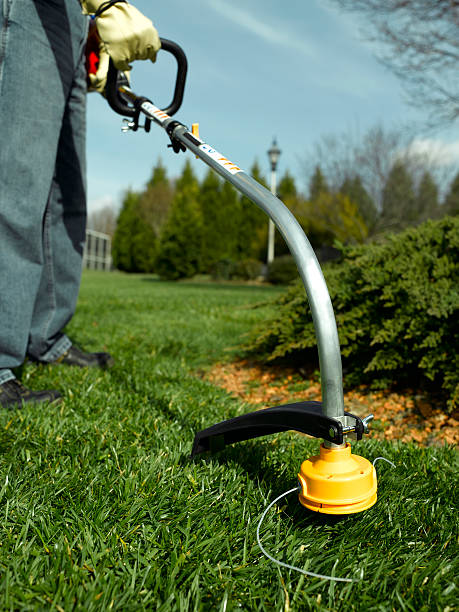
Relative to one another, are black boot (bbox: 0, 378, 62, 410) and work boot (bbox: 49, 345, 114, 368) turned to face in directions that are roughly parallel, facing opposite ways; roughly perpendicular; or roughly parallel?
roughly parallel

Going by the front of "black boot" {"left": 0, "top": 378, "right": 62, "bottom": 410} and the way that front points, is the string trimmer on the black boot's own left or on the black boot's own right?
on the black boot's own right

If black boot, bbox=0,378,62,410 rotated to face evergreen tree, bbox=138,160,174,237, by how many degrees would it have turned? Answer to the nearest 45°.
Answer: approximately 90° to its left

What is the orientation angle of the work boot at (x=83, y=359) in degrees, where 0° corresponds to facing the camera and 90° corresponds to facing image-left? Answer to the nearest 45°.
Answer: approximately 270°

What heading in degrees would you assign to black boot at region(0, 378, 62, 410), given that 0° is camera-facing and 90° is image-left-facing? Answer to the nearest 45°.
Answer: approximately 270°

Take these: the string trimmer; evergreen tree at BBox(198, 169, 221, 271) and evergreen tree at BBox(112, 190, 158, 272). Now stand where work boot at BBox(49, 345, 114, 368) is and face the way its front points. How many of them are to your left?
2

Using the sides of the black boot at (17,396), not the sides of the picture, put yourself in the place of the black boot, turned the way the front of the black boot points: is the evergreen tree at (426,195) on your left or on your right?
on your left

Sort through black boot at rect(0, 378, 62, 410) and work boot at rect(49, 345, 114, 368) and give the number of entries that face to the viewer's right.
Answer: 2

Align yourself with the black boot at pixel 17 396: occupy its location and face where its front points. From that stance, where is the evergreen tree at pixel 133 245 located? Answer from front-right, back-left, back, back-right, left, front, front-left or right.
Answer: left
